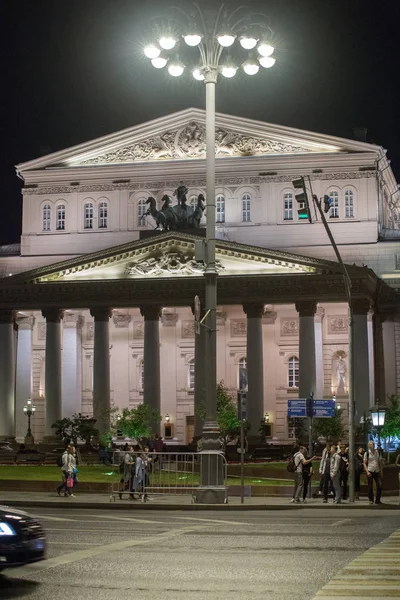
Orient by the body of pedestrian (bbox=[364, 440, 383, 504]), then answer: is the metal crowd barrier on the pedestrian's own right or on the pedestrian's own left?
on the pedestrian's own right

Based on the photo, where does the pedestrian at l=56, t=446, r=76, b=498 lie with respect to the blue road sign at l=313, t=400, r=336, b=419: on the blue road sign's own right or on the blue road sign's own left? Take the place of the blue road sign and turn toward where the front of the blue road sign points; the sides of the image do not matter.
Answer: on the blue road sign's own right

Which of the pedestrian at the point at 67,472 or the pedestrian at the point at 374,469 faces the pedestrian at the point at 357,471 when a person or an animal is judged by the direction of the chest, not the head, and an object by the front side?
the pedestrian at the point at 67,472

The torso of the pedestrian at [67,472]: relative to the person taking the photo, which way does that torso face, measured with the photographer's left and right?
facing to the right of the viewer

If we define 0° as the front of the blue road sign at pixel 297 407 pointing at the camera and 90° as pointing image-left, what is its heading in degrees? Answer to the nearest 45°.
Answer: approximately 0°

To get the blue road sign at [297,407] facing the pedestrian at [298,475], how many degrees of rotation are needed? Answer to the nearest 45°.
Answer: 0° — it already faces them

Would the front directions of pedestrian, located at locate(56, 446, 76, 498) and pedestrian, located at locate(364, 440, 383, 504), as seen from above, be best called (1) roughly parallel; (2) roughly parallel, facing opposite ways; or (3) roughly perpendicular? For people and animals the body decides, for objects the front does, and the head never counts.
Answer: roughly perpendicular

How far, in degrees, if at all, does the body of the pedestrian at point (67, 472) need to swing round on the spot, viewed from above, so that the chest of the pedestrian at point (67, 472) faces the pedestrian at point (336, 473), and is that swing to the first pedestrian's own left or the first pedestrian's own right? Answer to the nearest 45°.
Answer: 0° — they already face them

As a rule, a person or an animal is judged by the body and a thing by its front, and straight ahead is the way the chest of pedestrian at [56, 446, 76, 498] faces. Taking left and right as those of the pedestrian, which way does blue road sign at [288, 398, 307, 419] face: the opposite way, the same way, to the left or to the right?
to the right
